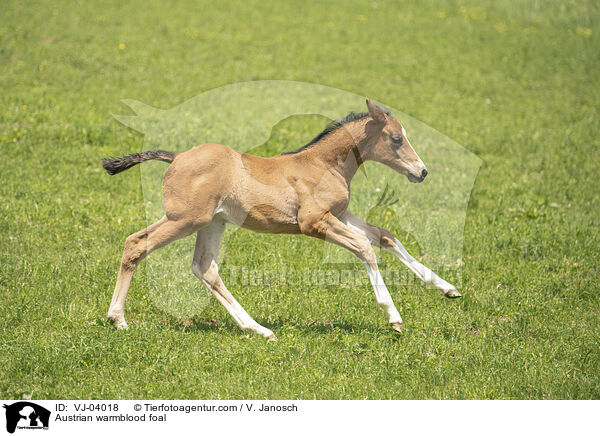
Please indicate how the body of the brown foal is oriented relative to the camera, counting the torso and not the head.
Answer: to the viewer's right
